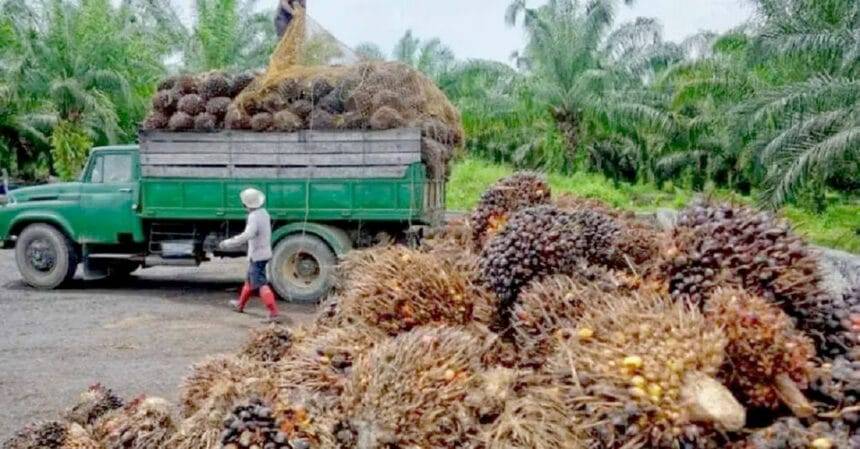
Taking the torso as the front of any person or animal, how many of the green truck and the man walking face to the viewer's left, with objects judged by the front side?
2

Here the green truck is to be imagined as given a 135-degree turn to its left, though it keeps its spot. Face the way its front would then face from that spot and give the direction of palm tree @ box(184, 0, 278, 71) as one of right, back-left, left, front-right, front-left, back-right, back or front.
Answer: back-left

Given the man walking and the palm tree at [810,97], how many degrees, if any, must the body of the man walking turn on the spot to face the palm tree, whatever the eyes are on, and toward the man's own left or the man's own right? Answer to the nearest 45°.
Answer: approximately 180°

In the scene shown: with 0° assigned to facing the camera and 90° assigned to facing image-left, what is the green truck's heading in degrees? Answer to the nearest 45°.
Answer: approximately 90°

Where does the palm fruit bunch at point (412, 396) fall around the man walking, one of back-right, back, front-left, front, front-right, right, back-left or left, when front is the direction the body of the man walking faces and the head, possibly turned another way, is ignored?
left

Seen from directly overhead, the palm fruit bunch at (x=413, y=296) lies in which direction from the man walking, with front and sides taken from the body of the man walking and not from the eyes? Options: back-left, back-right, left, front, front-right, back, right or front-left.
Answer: left

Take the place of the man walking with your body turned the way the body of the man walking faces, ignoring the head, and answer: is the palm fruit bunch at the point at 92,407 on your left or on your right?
on your left

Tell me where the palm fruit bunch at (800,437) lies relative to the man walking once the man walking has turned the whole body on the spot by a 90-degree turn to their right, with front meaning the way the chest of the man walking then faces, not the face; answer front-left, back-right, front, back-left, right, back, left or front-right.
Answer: back

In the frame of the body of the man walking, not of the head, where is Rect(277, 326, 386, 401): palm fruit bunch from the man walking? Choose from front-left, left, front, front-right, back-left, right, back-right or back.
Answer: left

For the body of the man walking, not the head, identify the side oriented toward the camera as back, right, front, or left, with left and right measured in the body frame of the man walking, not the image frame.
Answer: left

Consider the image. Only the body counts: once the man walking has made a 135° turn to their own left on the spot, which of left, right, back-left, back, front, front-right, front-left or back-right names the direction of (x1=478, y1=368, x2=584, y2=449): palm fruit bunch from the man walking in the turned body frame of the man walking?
front-right
